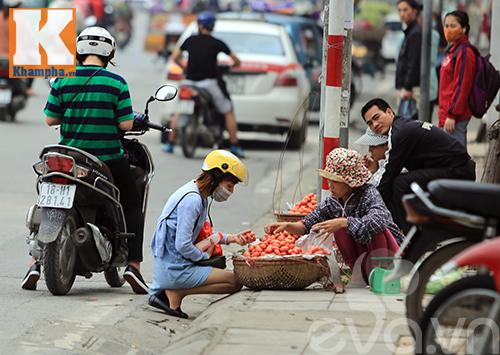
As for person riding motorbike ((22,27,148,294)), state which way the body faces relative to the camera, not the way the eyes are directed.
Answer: away from the camera

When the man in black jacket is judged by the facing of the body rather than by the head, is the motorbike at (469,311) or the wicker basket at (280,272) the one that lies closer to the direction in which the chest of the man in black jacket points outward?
the wicker basket

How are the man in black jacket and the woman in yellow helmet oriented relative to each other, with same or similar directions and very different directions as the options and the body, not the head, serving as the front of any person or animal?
very different directions

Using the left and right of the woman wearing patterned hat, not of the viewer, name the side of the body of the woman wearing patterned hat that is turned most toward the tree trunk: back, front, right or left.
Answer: back

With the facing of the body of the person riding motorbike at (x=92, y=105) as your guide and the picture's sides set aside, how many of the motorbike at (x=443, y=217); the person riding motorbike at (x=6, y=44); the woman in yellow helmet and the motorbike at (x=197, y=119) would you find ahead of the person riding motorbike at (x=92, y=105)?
2

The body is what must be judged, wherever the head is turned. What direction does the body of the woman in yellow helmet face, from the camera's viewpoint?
to the viewer's right

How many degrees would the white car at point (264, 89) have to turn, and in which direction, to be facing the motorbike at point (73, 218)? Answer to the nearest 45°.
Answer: approximately 180°

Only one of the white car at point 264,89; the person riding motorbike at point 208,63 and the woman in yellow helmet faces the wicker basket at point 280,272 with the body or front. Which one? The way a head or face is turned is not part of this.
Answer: the woman in yellow helmet

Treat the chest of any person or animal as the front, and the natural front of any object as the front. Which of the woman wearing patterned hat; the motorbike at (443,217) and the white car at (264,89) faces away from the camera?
the white car

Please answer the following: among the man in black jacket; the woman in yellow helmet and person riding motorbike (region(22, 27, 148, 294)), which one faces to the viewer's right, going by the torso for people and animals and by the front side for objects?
the woman in yellow helmet

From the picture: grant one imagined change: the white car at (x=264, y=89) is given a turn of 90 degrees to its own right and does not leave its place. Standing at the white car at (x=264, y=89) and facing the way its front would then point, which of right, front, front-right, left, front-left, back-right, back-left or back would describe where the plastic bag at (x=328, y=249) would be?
right

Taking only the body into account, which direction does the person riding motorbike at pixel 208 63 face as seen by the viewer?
away from the camera

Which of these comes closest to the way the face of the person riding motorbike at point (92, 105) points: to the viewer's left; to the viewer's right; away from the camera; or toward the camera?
away from the camera

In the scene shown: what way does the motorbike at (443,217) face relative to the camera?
to the viewer's right

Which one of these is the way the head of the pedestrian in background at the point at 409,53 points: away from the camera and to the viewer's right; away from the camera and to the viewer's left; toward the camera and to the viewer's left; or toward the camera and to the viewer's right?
toward the camera and to the viewer's left

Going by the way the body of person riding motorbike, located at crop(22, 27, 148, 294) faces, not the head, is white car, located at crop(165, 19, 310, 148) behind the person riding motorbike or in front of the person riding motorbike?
in front

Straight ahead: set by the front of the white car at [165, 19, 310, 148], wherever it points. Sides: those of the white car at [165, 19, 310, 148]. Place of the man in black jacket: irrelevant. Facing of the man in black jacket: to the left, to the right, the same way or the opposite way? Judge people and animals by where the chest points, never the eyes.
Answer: to the left

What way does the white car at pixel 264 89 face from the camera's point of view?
away from the camera

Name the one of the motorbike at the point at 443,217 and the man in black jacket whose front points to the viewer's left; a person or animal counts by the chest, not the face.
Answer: the man in black jacket

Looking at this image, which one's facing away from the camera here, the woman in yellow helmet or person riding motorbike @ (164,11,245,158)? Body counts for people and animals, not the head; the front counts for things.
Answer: the person riding motorbike

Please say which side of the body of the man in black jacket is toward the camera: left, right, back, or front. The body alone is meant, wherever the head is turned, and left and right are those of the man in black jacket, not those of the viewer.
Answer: left

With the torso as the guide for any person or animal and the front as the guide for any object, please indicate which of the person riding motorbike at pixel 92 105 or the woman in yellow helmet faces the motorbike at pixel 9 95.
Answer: the person riding motorbike
